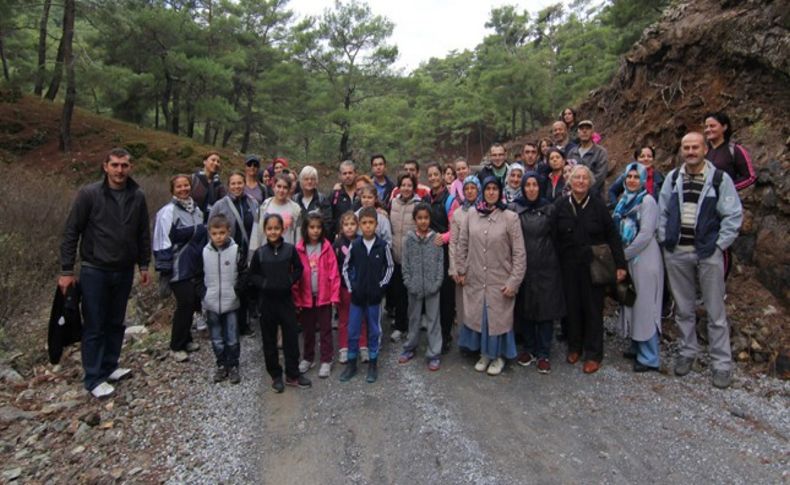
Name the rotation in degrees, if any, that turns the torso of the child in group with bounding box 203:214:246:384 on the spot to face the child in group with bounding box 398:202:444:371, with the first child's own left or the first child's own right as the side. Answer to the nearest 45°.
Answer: approximately 90° to the first child's own left

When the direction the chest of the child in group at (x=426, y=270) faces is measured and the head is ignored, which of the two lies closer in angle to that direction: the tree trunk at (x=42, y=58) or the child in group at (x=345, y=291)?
the child in group

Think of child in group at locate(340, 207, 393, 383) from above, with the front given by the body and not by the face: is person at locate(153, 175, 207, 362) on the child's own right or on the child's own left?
on the child's own right

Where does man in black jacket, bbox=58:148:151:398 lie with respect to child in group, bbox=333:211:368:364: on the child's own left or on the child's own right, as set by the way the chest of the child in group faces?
on the child's own right

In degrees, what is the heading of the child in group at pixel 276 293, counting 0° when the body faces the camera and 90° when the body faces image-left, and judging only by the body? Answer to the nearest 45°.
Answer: approximately 0°

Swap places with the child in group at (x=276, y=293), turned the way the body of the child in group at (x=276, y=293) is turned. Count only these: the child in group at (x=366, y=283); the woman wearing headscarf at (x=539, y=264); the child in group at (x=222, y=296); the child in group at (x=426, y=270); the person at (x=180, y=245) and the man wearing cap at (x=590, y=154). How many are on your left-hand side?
4

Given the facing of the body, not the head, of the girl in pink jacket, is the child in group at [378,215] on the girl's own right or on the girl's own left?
on the girl's own left
